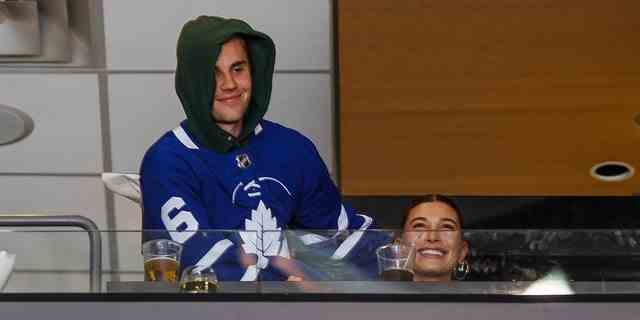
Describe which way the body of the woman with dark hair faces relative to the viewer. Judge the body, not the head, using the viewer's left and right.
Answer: facing the viewer

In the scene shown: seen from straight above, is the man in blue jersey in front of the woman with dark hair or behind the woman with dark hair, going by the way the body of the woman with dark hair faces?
behind

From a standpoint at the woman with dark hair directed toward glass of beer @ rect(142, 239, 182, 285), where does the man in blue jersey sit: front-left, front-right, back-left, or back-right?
front-right

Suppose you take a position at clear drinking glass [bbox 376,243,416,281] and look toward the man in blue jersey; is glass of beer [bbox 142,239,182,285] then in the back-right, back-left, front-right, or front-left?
front-left
